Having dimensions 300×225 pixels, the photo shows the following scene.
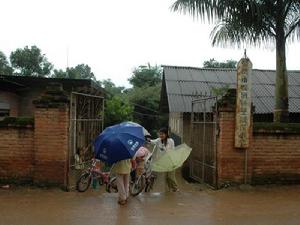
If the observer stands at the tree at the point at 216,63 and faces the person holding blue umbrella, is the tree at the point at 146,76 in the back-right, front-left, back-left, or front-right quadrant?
front-right

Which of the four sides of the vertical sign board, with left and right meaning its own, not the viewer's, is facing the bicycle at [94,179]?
right

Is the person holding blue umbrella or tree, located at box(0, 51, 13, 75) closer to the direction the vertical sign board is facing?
the person holding blue umbrella

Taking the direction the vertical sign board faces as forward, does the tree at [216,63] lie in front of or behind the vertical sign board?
behind

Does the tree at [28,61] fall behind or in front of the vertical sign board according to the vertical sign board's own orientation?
behind

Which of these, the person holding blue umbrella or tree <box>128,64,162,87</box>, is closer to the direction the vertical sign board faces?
the person holding blue umbrella

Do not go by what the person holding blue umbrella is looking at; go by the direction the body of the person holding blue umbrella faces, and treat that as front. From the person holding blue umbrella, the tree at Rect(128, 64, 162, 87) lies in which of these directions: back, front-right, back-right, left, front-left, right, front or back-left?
front

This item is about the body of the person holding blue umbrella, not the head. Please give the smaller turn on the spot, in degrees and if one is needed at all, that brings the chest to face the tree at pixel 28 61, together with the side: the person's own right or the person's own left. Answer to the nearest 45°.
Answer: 0° — they already face it

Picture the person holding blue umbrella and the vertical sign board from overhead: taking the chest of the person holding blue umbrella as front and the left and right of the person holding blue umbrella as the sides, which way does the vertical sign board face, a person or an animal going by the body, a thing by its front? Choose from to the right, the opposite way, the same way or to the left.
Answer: the opposite way

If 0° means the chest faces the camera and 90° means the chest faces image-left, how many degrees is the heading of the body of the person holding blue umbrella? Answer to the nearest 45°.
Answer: approximately 180°

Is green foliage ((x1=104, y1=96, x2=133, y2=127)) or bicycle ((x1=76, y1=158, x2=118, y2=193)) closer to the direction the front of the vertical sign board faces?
the bicycle

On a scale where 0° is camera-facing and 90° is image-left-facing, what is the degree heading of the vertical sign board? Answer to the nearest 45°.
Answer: approximately 0°

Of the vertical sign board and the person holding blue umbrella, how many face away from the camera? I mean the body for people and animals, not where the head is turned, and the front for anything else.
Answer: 1

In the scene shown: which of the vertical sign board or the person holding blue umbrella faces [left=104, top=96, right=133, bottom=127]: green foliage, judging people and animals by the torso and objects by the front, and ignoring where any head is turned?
the person holding blue umbrella

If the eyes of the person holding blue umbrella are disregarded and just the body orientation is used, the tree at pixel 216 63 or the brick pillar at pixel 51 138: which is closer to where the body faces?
the tree

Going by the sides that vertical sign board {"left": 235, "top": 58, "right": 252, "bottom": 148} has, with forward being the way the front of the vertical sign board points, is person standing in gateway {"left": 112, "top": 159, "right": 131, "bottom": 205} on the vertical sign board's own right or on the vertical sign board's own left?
on the vertical sign board's own right
